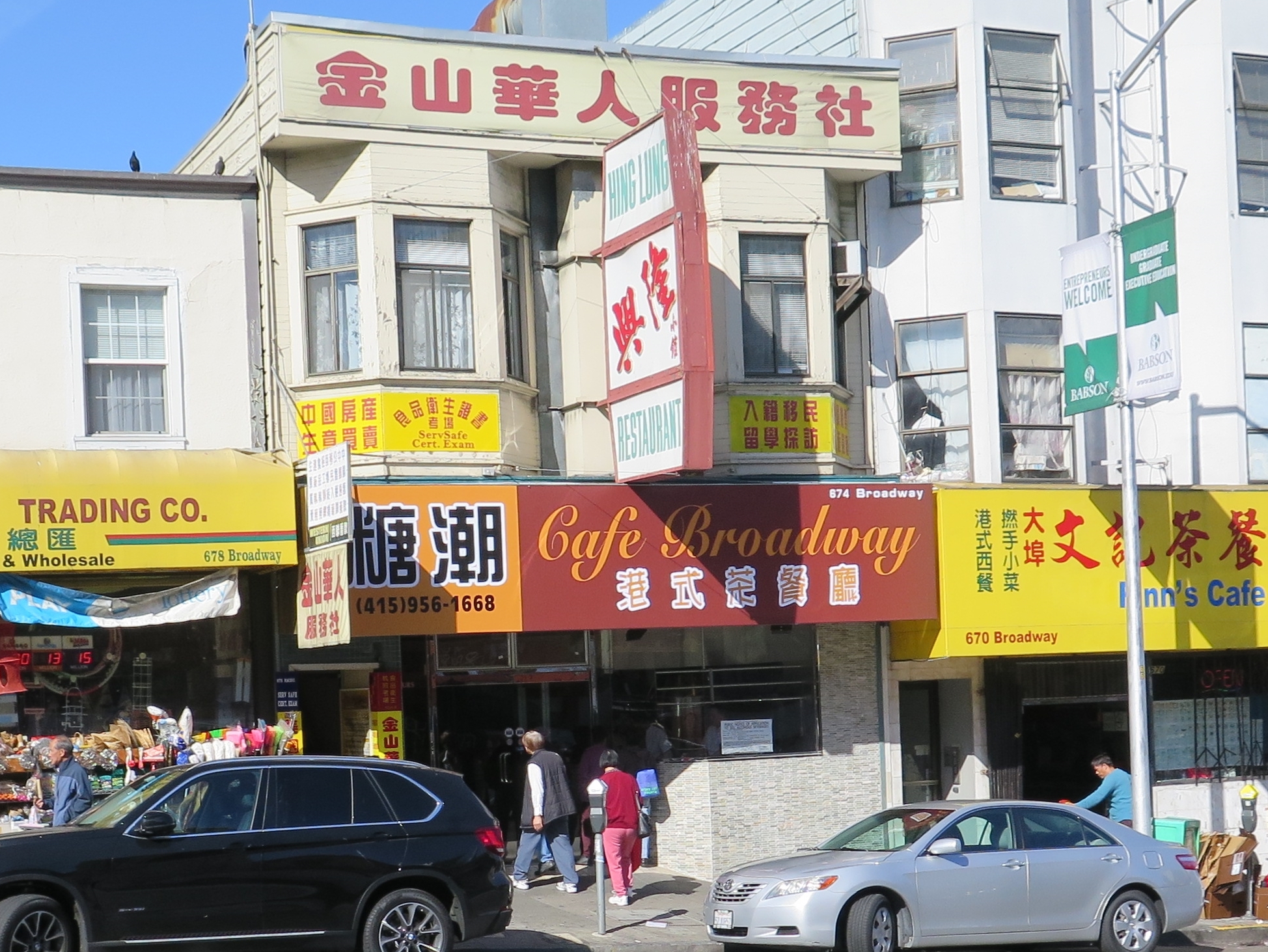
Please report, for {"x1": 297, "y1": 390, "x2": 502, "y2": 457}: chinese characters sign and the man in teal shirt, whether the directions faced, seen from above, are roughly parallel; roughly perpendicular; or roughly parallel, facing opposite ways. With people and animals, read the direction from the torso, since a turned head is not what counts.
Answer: roughly perpendicular

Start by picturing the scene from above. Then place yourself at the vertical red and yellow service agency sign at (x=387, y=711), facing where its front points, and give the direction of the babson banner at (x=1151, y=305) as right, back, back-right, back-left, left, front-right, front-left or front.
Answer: left

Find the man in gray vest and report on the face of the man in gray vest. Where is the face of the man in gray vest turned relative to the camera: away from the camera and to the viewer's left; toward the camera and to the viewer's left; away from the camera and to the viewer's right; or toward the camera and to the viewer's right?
away from the camera and to the viewer's left

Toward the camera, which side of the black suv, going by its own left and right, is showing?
left

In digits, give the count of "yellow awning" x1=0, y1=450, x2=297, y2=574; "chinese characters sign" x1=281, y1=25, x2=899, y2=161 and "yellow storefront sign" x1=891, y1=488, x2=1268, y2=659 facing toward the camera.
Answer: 3

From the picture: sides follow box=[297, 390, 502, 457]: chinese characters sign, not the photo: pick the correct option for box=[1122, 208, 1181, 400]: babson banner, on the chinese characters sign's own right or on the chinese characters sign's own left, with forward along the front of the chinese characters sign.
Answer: on the chinese characters sign's own left

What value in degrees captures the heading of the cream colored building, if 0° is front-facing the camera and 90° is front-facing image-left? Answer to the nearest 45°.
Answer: approximately 0°

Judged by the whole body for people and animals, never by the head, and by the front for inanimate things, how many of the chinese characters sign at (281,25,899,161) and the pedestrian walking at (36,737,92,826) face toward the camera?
1

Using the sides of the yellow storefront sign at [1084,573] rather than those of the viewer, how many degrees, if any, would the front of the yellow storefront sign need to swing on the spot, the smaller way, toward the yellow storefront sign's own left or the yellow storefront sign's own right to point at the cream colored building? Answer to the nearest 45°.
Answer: approximately 45° to the yellow storefront sign's own right

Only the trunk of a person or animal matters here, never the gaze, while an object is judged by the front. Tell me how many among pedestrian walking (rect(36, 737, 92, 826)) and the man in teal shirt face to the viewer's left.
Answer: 2

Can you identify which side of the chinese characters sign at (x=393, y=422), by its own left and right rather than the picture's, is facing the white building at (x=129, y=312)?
right

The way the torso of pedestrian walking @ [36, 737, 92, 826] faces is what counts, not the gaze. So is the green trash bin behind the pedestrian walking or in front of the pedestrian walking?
behind

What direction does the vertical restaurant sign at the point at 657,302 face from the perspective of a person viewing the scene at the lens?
facing the viewer and to the left of the viewer

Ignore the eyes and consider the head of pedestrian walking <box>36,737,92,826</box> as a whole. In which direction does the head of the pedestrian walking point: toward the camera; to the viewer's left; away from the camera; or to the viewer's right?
to the viewer's left
